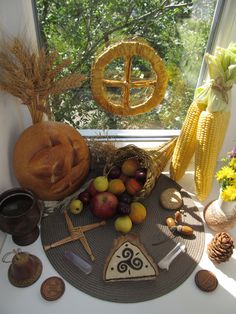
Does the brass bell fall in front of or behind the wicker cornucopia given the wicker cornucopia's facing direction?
in front

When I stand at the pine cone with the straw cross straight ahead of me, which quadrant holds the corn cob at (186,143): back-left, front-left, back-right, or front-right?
front-right

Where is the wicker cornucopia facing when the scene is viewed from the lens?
facing the viewer and to the left of the viewer

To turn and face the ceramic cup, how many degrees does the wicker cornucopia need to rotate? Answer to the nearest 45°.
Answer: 0° — it already faces it
